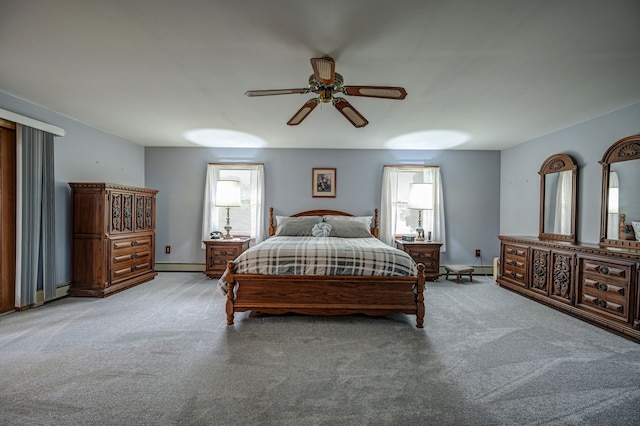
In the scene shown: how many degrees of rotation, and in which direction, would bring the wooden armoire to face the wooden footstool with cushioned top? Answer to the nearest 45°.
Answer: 0° — it already faces it

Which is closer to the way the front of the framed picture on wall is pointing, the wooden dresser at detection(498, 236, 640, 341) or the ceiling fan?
the ceiling fan

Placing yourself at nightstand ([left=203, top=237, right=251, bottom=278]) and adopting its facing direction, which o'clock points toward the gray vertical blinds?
The gray vertical blinds is roughly at 2 o'clock from the nightstand.

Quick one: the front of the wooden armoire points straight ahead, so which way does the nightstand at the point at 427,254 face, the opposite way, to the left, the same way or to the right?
to the right

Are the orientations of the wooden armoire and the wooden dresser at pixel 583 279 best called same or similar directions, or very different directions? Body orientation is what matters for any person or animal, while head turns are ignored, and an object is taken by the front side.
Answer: very different directions

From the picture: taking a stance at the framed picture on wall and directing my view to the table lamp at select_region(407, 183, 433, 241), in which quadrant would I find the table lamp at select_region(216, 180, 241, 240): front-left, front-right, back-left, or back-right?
back-right

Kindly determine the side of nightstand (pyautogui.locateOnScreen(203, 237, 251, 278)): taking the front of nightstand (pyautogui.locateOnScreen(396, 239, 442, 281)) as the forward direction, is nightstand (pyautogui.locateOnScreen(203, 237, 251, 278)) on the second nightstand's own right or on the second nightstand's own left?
on the second nightstand's own right

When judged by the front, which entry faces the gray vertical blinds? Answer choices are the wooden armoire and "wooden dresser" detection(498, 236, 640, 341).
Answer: the wooden dresser

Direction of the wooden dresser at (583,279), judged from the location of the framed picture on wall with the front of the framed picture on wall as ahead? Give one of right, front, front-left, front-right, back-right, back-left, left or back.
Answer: front-left

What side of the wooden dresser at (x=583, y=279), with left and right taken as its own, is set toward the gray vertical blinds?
front

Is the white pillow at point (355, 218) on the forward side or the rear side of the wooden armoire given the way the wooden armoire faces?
on the forward side

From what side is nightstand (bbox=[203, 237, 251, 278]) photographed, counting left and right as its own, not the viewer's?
front

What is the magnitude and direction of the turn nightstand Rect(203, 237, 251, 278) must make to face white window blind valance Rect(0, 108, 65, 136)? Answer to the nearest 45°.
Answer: approximately 45° to its right

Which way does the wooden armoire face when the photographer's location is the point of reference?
facing the viewer and to the right of the viewer

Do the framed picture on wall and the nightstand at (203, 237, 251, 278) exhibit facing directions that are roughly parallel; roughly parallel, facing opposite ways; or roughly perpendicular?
roughly parallel

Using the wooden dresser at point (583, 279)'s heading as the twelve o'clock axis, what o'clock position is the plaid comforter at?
The plaid comforter is roughly at 12 o'clock from the wooden dresser.

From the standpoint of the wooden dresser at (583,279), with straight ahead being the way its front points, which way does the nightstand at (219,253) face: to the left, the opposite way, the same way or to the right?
to the left

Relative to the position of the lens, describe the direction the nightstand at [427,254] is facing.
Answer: facing the viewer
